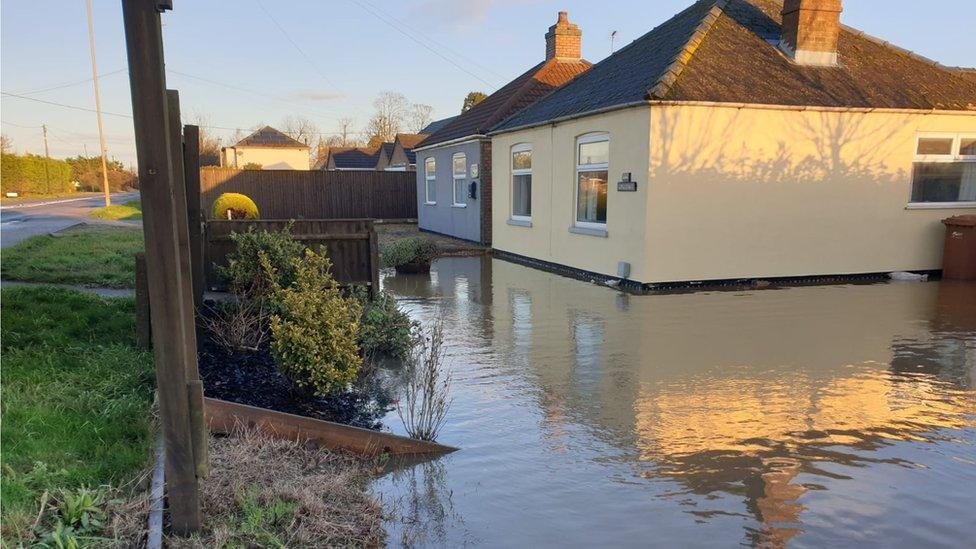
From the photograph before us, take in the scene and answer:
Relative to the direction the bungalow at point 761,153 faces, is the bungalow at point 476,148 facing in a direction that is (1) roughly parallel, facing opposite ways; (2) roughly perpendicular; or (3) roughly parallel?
roughly parallel

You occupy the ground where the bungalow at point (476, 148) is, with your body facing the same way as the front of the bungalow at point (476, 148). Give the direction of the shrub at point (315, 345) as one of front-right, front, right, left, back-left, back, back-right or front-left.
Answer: front-left

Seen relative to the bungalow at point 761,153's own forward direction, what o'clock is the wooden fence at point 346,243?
The wooden fence is roughly at 12 o'clock from the bungalow.

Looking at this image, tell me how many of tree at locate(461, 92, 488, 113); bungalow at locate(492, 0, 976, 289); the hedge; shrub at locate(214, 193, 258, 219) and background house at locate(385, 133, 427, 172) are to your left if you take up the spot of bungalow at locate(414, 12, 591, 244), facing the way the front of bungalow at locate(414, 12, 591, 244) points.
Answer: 1

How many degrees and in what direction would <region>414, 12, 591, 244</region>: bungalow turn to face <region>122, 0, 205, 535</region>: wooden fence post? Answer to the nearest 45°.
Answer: approximately 45° to its left

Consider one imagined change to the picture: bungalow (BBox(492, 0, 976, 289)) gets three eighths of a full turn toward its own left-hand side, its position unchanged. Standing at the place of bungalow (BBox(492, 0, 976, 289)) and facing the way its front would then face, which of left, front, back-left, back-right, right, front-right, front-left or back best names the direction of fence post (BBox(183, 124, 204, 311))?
back-right

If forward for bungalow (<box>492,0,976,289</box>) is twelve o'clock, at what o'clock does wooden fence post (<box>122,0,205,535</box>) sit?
The wooden fence post is roughly at 11 o'clock from the bungalow.

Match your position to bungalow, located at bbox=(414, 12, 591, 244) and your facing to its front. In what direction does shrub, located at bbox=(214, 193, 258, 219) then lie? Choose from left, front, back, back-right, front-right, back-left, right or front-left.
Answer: front-right

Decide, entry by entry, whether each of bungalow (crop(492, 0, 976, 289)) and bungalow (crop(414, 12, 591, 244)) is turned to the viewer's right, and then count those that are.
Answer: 0

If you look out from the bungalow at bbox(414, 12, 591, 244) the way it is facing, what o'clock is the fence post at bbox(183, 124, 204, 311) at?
The fence post is roughly at 11 o'clock from the bungalow.

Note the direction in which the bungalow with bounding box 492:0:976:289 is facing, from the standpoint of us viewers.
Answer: facing the viewer and to the left of the viewer

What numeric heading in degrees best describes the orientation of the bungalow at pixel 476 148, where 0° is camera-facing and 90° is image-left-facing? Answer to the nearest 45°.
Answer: approximately 45°

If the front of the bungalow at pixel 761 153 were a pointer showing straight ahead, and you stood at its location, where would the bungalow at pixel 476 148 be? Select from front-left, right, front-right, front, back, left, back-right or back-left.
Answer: right

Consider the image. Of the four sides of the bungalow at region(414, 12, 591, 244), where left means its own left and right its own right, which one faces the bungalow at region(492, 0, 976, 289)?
left
